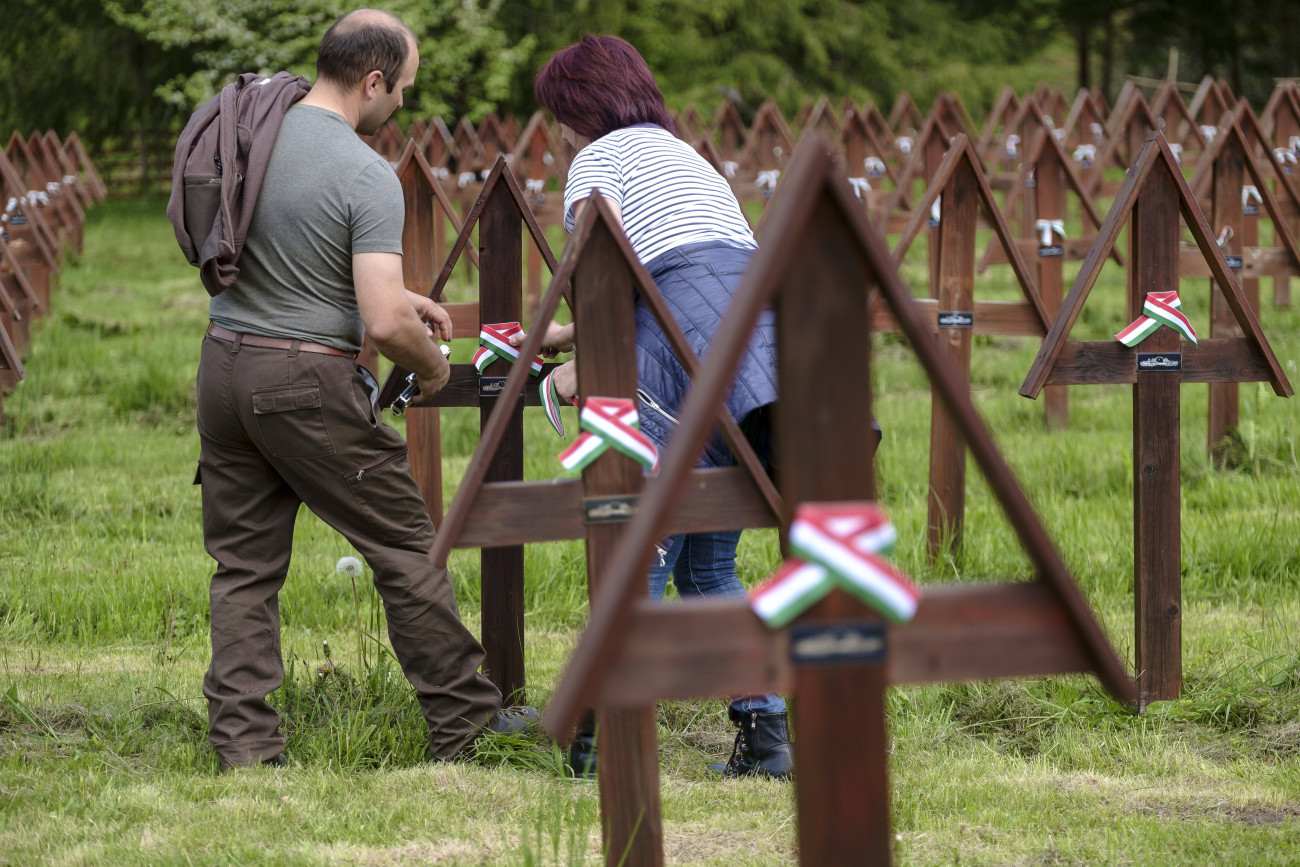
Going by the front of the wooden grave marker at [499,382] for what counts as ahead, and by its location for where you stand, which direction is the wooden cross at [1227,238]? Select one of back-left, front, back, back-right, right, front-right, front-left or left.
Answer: back-left

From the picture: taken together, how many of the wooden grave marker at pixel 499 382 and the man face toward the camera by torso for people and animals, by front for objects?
1

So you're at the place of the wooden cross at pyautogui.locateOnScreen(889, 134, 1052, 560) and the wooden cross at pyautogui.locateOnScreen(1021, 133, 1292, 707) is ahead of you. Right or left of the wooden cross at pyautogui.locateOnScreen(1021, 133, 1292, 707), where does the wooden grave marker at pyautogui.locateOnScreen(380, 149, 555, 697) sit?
right

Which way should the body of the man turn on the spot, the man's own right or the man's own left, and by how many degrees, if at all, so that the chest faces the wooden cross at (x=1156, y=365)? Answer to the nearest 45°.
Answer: approximately 45° to the man's own right

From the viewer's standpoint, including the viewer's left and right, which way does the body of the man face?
facing away from the viewer and to the right of the viewer

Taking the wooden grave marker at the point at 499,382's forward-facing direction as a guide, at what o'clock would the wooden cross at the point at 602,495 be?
The wooden cross is roughly at 12 o'clock from the wooden grave marker.

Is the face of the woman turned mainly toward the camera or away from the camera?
away from the camera

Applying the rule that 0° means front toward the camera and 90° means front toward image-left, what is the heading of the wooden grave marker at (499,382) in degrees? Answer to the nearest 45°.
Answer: approximately 0°
